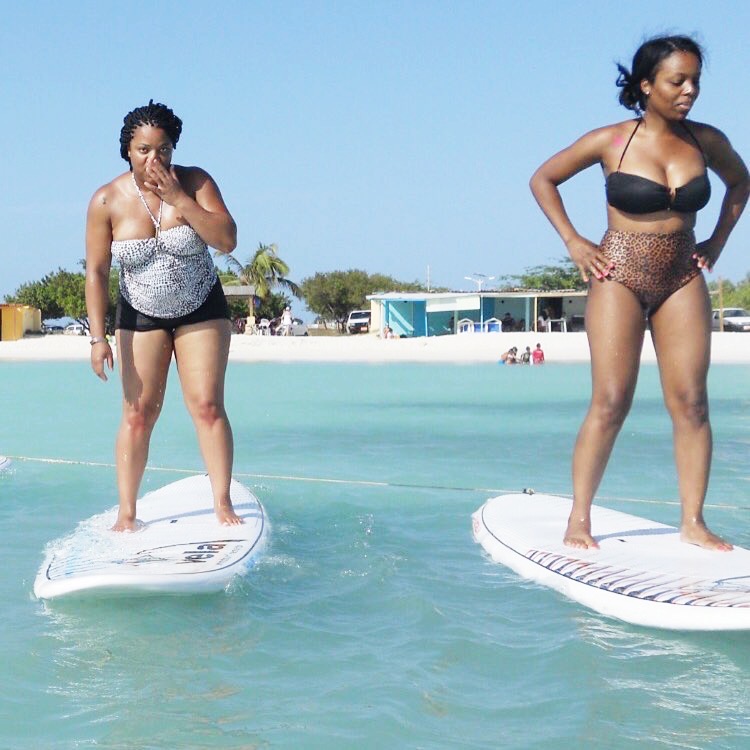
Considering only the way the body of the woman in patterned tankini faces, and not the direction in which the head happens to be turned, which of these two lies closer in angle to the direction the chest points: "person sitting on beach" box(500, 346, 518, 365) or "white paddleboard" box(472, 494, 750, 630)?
the white paddleboard

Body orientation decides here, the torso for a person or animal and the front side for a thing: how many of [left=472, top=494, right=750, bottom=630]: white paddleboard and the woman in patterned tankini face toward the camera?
1

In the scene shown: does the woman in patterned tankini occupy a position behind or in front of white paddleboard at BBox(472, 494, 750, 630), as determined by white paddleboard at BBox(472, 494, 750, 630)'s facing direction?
in front

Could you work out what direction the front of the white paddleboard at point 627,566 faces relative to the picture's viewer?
facing away from the viewer and to the left of the viewer

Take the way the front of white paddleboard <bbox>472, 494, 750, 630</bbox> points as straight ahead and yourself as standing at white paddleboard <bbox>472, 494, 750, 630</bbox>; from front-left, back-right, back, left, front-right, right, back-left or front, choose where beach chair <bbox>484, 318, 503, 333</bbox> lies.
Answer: front-right

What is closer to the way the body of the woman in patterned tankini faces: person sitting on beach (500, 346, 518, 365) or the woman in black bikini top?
the woman in black bikini top

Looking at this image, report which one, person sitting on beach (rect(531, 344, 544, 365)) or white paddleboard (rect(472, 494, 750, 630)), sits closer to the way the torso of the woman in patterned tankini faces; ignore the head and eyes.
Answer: the white paddleboard

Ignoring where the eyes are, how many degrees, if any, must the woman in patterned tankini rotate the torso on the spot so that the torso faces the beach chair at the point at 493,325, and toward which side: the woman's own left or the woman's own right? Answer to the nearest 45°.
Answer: approximately 180°

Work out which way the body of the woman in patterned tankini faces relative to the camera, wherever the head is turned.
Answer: toward the camera

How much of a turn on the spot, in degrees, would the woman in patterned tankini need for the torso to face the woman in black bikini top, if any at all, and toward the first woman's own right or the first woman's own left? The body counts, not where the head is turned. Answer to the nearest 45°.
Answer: approximately 45° to the first woman's own left
